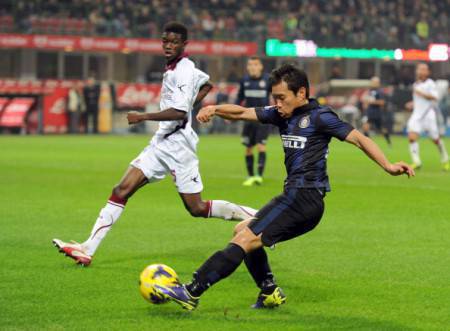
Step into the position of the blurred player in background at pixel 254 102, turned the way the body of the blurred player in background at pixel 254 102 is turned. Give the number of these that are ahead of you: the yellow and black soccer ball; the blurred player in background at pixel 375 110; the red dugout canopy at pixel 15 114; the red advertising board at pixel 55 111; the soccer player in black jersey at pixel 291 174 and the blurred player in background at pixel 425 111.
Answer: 2

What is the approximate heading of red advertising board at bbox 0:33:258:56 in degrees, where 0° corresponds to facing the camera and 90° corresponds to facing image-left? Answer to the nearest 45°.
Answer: approximately 0°

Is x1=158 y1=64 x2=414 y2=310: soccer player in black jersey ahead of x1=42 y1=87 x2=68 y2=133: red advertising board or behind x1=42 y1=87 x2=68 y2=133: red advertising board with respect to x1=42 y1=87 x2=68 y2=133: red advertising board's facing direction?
ahead

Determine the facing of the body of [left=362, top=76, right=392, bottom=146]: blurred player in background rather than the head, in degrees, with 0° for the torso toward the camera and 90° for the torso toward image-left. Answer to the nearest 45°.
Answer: approximately 45°

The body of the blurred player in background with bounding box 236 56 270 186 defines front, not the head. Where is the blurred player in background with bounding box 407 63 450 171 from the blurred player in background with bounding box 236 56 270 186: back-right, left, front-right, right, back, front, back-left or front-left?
back-left

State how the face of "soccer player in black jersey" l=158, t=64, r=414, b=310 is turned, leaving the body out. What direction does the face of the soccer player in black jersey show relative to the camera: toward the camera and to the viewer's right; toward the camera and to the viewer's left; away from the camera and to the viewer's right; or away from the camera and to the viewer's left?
toward the camera and to the viewer's left

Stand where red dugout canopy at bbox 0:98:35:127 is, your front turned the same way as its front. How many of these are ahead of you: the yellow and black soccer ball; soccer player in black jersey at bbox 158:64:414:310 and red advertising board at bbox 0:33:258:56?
2

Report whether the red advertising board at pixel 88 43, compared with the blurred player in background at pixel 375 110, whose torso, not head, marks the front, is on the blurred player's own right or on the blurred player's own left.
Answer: on the blurred player's own right

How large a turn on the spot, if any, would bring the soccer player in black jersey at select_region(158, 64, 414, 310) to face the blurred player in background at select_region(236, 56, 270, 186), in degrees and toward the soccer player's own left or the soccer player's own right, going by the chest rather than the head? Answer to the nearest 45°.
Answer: approximately 135° to the soccer player's own right
